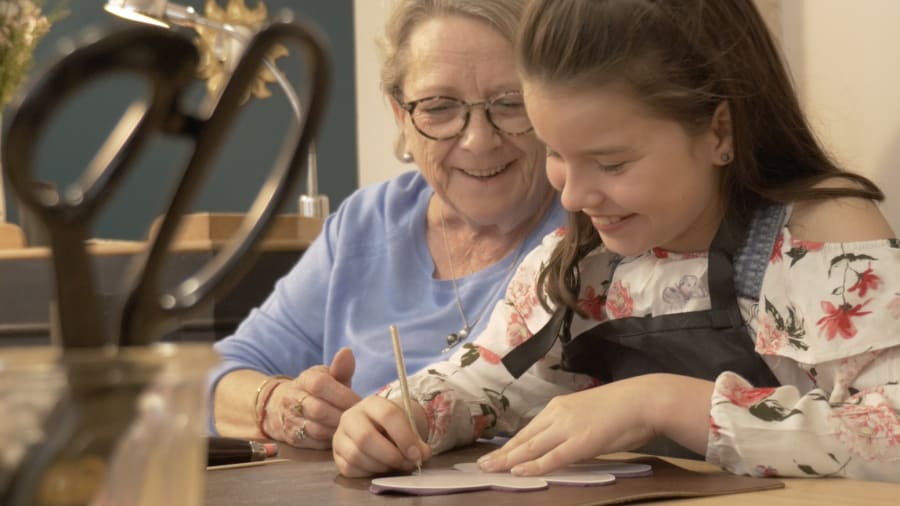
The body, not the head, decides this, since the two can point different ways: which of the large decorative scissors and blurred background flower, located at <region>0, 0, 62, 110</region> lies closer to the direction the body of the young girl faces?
the large decorative scissors

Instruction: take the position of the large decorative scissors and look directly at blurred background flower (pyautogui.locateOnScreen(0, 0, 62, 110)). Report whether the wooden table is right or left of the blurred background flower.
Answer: right

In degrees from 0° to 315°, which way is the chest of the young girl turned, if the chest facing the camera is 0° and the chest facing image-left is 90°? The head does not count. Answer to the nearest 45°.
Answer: approximately 45°

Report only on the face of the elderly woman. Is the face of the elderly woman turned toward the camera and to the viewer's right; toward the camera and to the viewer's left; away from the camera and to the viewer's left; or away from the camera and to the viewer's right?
toward the camera and to the viewer's right

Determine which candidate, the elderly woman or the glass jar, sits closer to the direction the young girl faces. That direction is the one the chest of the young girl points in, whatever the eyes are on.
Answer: the glass jar

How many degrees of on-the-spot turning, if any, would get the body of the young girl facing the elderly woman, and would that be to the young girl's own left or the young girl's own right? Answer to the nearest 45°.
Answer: approximately 90° to the young girl's own right

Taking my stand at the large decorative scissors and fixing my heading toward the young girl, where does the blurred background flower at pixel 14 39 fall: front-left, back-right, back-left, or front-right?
front-left

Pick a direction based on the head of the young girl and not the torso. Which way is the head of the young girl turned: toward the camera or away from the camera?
toward the camera

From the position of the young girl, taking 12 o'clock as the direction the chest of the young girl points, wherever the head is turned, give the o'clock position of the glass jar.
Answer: The glass jar is roughly at 11 o'clock from the young girl.

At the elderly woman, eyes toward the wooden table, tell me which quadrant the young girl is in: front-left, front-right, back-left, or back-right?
front-left

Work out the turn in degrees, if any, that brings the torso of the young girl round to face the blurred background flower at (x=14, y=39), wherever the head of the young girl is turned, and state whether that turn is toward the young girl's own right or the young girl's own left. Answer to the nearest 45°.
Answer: approximately 90° to the young girl's own right

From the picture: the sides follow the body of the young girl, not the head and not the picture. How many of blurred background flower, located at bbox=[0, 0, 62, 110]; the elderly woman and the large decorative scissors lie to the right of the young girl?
2

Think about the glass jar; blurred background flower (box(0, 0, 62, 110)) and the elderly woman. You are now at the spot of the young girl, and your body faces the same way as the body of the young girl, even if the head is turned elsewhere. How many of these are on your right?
2

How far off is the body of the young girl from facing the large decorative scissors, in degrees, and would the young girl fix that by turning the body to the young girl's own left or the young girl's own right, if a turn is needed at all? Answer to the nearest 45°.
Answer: approximately 45° to the young girl's own left
